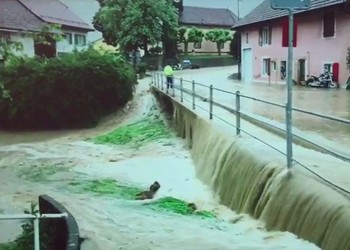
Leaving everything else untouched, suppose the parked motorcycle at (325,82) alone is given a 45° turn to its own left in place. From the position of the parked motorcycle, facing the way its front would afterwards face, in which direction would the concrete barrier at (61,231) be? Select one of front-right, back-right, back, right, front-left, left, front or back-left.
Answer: back-right

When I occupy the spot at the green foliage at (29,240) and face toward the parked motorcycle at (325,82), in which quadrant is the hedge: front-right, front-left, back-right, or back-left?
front-left

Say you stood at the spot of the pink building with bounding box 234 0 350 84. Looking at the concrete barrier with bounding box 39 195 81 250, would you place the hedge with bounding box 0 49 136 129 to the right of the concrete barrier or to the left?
right

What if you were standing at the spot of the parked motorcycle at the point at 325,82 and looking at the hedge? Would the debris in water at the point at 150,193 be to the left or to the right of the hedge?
left

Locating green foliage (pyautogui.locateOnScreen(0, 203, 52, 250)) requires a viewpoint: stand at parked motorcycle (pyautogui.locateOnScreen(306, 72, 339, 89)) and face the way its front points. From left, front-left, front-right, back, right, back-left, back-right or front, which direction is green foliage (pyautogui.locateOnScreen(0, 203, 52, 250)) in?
right

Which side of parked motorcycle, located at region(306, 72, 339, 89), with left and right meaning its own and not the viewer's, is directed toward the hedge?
back

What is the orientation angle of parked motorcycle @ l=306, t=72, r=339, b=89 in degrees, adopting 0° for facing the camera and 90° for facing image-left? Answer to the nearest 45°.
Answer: approximately 270°
